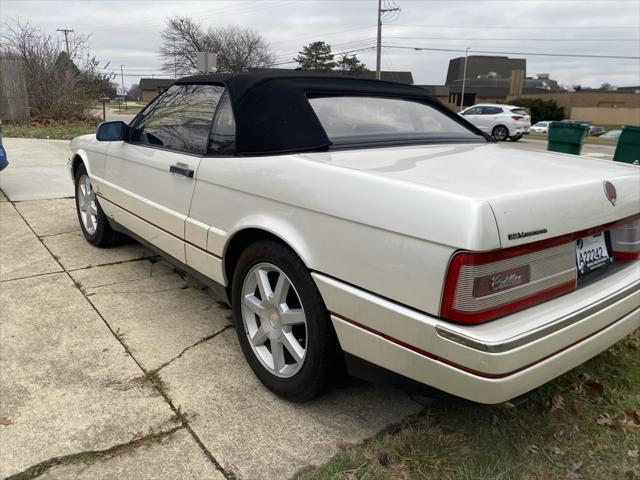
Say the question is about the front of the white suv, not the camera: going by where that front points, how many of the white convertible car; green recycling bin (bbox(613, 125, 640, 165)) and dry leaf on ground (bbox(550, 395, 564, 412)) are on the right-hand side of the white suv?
0

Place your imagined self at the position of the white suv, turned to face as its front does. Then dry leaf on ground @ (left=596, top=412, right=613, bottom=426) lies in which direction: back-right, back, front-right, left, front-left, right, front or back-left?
back-left

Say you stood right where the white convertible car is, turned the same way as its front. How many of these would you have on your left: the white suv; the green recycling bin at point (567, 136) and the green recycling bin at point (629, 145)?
0

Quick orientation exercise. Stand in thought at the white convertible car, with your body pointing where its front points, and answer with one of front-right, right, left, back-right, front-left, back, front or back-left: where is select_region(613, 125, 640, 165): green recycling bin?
right

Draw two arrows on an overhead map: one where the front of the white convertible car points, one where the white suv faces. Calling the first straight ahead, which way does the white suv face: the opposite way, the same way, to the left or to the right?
the same way

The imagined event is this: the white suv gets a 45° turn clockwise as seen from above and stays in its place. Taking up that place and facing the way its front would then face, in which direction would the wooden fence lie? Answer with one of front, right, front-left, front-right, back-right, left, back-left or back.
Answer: back-left

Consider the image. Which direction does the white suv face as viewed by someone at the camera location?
facing away from the viewer and to the left of the viewer

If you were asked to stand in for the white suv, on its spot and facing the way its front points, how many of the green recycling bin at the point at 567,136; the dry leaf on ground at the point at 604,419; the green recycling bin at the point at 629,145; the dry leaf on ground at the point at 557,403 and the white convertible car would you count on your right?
0

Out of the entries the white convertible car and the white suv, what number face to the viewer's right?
0

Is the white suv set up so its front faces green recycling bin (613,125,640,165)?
no

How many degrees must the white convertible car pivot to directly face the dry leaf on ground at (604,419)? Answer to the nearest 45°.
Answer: approximately 135° to its right

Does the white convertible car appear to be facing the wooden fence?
yes

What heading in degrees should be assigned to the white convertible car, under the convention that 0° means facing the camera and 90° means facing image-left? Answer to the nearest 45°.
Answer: approximately 135°
